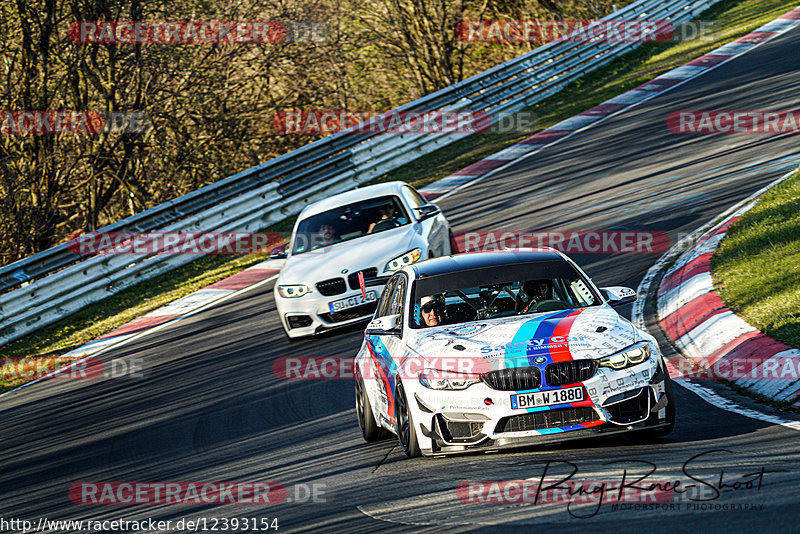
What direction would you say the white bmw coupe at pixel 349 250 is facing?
toward the camera

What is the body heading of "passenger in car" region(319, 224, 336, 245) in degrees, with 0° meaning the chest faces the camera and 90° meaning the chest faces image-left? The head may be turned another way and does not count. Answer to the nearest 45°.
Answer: approximately 0°

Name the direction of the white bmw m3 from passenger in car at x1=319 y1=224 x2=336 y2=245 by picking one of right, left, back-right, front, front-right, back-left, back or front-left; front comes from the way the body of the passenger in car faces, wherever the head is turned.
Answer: front

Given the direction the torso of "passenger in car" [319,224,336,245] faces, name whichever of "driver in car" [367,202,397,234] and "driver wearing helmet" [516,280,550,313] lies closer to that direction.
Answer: the driver wearing helmet

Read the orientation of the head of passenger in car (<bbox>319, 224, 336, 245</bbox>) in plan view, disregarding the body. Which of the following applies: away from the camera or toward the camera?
toward the camera

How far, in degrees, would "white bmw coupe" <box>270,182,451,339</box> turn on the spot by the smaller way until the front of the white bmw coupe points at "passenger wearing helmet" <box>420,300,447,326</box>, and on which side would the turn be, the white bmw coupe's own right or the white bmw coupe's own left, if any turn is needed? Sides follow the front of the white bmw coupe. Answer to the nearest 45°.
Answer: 0° — it already faces them

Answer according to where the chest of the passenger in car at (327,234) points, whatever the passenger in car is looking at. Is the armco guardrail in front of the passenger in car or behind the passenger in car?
behind

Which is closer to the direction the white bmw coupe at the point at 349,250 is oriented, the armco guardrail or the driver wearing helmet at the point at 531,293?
the driver wearing helmet

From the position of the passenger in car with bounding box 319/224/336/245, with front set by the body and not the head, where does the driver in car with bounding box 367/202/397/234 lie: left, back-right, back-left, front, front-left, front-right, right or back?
left

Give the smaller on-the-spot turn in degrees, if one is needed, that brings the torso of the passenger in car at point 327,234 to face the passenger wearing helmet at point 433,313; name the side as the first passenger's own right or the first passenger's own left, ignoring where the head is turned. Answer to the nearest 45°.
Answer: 0° — they already face them

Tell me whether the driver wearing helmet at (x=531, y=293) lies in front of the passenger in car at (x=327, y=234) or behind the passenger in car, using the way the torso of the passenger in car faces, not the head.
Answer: in front

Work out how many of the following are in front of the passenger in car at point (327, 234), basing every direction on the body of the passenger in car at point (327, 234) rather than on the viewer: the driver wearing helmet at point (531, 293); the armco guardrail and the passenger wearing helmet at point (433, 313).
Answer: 2
